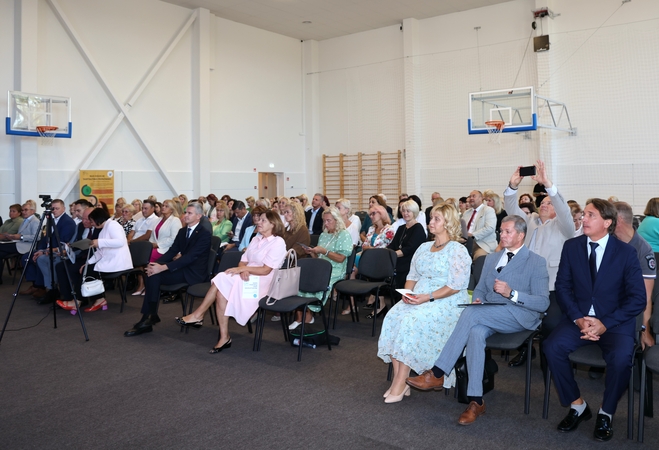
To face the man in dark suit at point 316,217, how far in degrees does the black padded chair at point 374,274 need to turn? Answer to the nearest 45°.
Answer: approximately 135° to its right

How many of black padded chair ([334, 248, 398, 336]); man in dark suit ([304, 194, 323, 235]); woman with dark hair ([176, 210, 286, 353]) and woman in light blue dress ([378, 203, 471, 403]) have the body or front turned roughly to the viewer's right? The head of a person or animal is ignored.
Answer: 0

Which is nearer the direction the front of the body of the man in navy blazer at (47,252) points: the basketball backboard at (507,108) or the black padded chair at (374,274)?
the black padded chair

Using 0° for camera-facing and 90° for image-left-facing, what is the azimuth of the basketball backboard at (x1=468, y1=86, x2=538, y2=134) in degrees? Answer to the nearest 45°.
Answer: approximately 45°

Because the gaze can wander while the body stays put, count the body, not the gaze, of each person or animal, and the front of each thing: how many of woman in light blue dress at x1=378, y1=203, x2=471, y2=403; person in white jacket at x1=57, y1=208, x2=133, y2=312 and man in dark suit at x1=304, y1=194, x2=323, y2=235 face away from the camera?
0

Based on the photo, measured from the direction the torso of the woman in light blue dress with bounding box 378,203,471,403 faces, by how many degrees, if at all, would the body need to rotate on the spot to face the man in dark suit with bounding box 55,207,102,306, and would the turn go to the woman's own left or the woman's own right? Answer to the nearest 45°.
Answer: approximately 90° to the woman's own right

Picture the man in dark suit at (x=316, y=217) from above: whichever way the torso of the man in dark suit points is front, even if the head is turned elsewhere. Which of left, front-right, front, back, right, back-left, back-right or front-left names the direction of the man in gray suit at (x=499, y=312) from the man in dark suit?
front-left

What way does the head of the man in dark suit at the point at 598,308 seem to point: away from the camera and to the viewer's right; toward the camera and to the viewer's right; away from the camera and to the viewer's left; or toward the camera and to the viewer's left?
toward the camera and to the viewer's left
